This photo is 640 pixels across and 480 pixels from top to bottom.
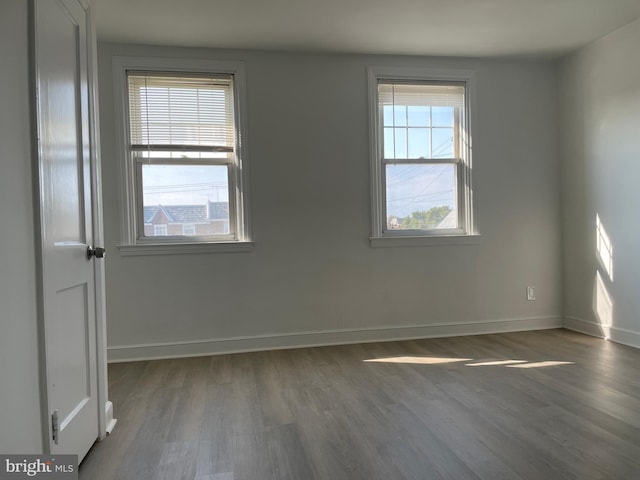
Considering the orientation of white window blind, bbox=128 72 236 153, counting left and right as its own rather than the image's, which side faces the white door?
front

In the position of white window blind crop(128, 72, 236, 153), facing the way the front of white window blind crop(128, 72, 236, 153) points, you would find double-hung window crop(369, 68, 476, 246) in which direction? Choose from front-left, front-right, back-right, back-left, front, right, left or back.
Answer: left

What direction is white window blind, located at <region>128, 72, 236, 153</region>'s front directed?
toward the camera

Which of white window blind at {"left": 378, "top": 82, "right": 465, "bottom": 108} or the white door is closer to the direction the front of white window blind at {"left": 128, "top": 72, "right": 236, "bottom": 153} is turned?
the white door

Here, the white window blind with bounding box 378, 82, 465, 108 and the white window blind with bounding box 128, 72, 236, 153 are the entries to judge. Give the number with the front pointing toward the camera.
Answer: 2

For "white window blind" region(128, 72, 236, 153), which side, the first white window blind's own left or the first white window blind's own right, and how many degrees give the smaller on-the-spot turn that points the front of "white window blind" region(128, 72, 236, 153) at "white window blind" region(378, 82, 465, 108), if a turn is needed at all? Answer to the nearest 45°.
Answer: approximately 90° to the first white window blind's own left

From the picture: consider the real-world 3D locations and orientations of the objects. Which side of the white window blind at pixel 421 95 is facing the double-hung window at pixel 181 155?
right

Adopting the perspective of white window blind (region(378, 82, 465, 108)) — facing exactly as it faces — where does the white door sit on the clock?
The white door is roughly at 1 o'clock from the white window blind.

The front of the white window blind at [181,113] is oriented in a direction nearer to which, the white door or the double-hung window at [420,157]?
the white door

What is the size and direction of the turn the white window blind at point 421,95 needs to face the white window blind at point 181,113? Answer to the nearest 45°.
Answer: approximately 45° to its right

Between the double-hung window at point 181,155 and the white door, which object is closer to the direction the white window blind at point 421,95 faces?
the white door
